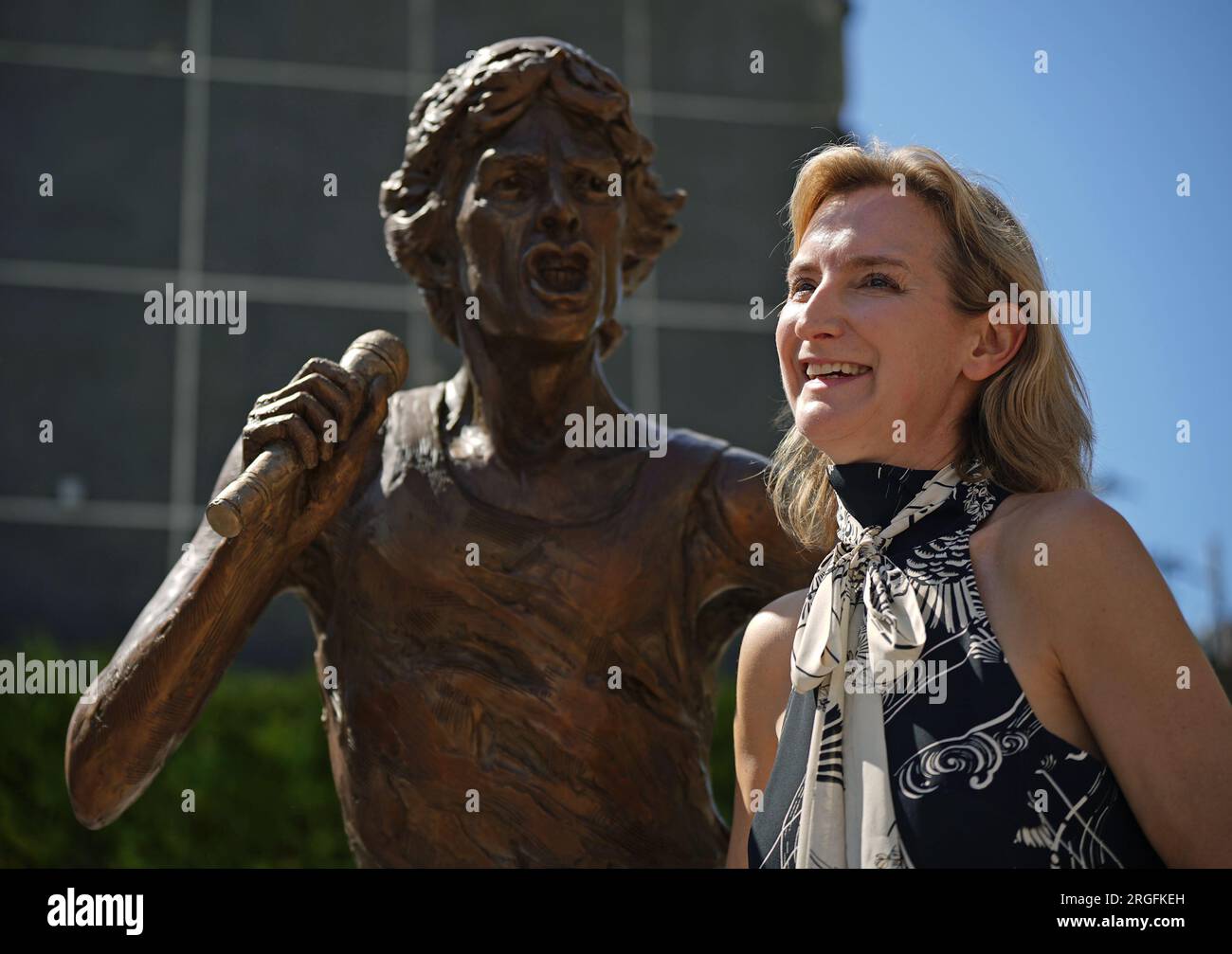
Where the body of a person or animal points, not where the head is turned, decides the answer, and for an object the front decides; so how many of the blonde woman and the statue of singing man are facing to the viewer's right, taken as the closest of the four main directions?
0

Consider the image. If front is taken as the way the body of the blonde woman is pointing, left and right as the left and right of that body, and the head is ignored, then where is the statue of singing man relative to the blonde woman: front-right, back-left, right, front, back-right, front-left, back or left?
right

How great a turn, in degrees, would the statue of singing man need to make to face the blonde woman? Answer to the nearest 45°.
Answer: approximately 45° to its left

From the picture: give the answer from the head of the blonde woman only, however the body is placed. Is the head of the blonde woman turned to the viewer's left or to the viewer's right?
to the viewer's left

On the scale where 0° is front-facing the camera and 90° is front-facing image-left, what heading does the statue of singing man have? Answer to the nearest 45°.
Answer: approximately 0°
